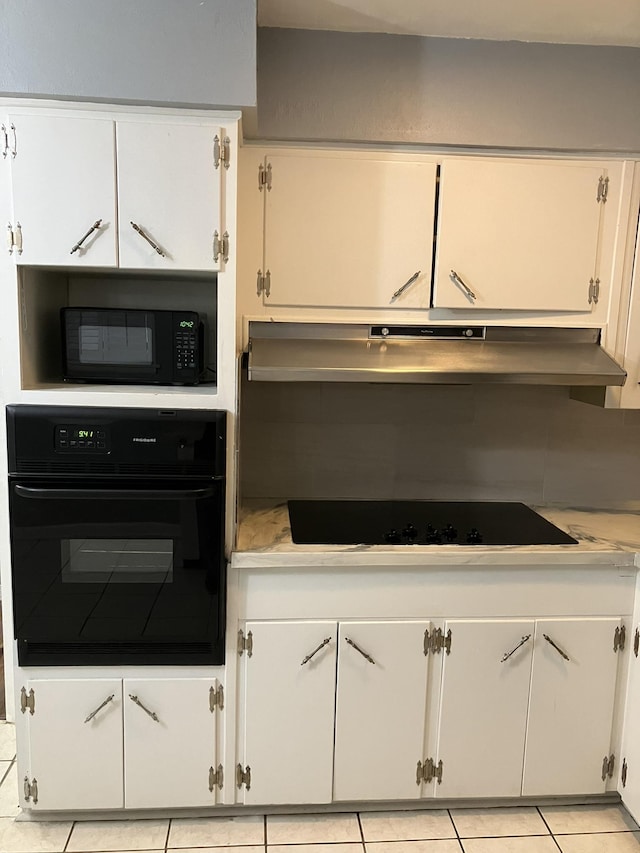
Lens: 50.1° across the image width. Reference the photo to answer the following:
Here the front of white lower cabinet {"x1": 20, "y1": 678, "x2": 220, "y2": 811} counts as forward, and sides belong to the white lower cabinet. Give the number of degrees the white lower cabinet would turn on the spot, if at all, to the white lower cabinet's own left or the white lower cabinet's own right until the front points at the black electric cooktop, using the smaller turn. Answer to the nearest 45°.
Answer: approximately 90° to the white lower cabinet's own left

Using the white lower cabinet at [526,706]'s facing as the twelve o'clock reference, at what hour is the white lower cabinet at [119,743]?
the white lower cabinet at [119,743] is roughly at 2 o'clock from the white lower cabinet at [526,706].

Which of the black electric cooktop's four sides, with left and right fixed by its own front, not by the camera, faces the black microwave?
right

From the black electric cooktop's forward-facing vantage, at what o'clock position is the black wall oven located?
The black wall oven is roughly at 2 o'clock from the black electric cooktop.
